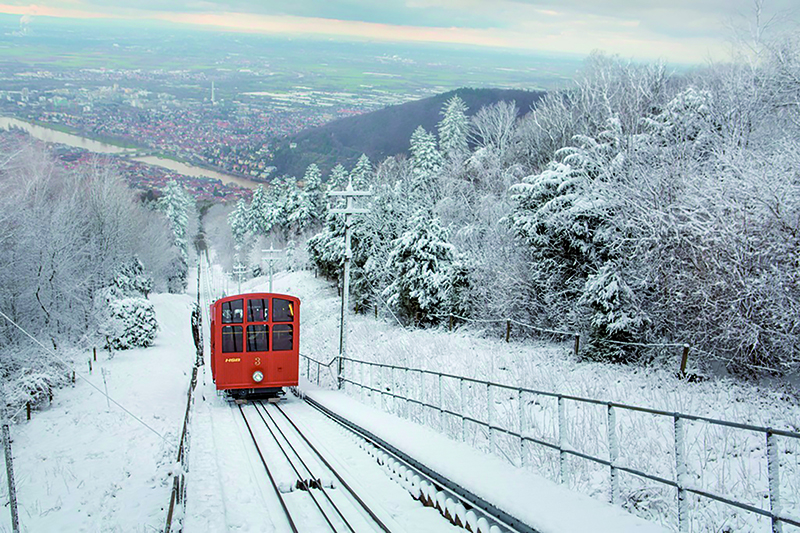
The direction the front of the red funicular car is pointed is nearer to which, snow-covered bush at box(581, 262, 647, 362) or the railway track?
the railway track

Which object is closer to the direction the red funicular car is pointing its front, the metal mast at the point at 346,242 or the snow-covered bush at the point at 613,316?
the snow-covered bush

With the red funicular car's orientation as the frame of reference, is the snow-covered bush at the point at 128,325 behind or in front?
behind

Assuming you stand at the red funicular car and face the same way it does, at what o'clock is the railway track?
The railway track is roughly at 12 o'clock from the red funicular car.

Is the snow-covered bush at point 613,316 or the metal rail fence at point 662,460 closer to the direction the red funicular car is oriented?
the metal rail fence

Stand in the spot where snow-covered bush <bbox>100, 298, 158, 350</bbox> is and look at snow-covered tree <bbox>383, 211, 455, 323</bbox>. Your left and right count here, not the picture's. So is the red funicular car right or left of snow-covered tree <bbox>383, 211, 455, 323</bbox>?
right

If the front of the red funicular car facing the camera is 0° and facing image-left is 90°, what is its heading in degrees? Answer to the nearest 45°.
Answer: approximately 0°
